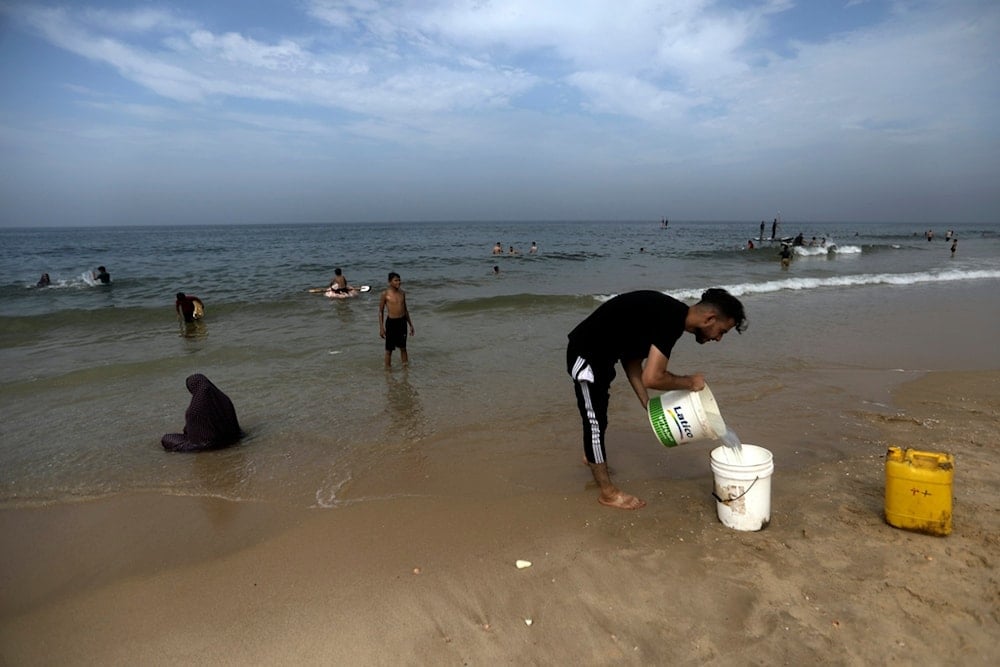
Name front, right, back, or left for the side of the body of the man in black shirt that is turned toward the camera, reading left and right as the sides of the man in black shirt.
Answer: right

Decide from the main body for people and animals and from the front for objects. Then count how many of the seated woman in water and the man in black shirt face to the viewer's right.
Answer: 1

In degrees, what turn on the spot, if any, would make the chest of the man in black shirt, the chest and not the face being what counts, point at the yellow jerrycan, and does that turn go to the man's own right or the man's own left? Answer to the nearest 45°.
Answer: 0° — they already face it

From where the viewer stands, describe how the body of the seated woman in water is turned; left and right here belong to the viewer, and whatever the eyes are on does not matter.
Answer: facing to the left of the viewer

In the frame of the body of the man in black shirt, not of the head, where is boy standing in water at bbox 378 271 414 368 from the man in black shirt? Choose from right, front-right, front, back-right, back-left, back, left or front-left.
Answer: back-left

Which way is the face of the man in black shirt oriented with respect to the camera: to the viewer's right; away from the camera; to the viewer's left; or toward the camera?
to the viewer's right

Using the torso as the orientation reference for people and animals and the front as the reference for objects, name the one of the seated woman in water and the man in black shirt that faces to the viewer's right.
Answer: the man in black shirt

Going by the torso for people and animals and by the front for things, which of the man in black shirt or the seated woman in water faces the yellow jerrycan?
the man in black shirt

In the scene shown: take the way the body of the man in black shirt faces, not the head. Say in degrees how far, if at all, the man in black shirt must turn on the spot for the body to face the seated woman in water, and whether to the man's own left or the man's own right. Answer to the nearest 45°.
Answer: approximately 180°

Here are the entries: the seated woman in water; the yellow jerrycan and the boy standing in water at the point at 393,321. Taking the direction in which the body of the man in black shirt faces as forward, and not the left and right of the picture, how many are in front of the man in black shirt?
1
